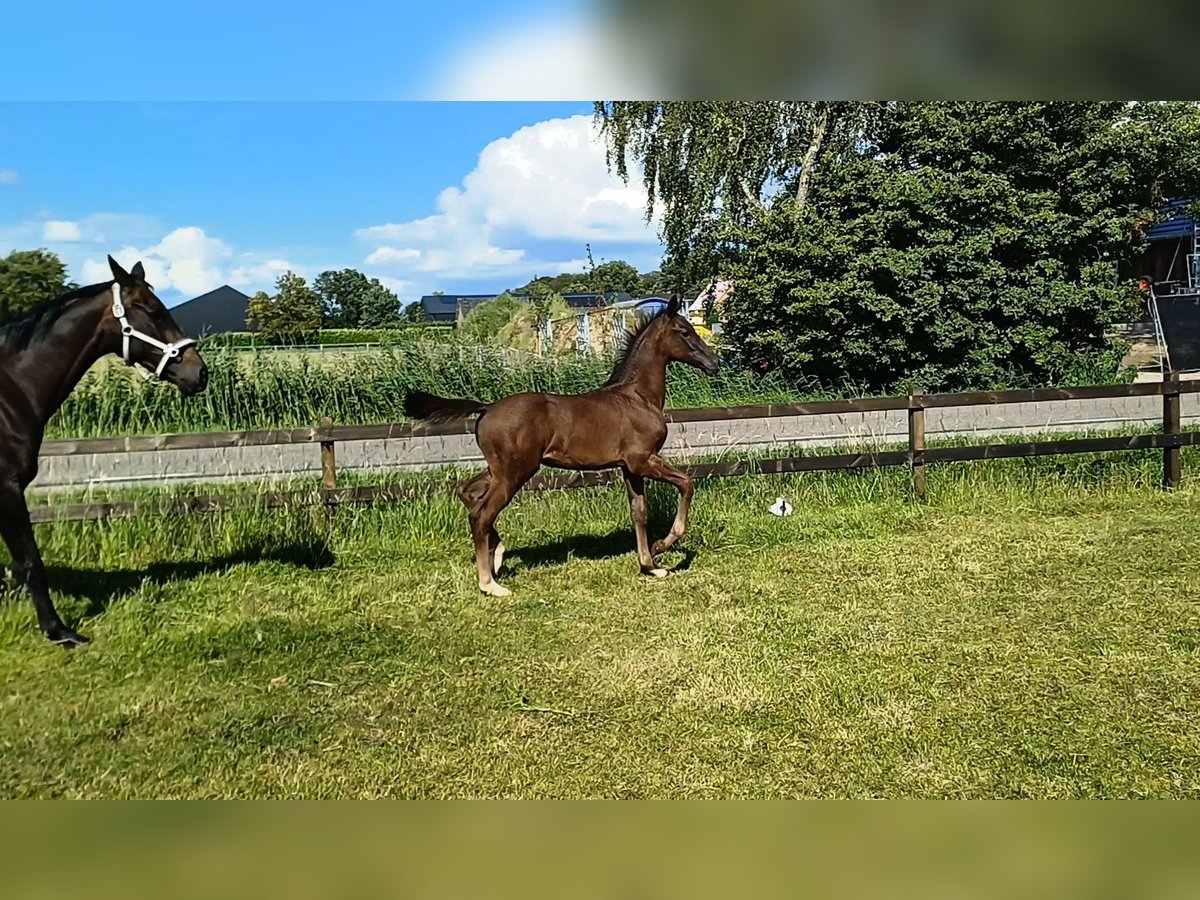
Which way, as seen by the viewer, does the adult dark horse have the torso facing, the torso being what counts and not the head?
to the viewer's right

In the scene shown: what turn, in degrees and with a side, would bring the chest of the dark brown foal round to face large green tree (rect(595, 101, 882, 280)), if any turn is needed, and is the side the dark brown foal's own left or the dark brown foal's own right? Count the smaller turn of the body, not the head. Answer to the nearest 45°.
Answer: approximately 90° to the dark brown foal's own left

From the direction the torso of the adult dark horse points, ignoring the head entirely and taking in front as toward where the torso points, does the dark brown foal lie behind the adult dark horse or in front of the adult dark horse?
in front

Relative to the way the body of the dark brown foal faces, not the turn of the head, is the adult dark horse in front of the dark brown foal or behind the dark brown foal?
behind

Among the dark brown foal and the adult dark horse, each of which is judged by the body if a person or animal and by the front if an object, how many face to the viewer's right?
2

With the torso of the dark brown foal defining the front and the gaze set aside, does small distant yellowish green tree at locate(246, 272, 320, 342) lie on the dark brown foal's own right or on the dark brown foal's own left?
on the dark brown foal's own left

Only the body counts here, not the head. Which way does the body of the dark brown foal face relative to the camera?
to the viewer's right
